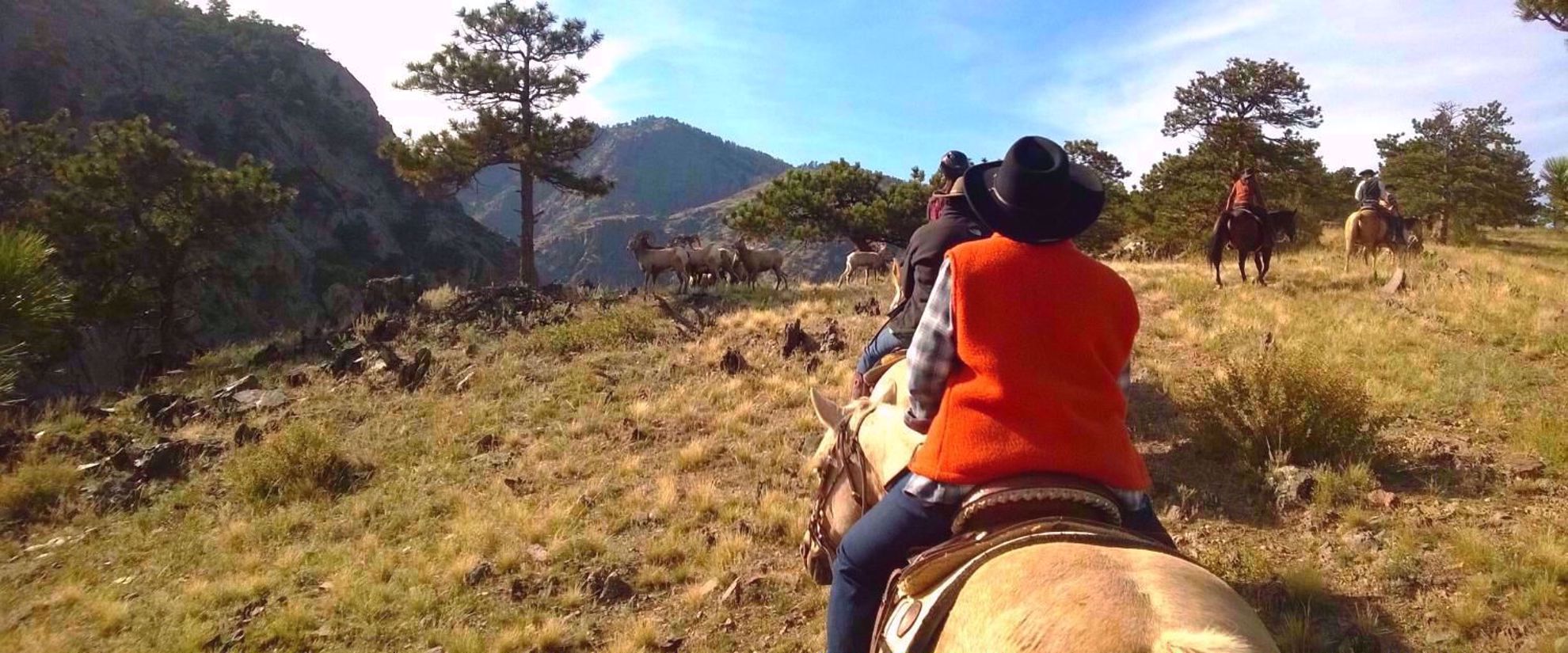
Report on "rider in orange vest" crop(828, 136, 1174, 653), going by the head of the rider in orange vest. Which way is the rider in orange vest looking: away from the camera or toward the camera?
away from the camera

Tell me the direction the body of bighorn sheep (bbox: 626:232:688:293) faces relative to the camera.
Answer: to the viewer's left

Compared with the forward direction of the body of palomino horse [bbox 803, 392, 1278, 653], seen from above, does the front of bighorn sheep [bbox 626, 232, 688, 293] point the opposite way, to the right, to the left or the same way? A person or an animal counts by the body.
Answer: to the left

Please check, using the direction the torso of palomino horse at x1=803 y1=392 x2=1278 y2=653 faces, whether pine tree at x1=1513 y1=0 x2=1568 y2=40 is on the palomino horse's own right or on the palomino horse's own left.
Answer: on the palomino horse's own right

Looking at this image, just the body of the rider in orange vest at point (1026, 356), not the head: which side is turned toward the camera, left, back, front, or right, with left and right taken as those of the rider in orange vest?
back

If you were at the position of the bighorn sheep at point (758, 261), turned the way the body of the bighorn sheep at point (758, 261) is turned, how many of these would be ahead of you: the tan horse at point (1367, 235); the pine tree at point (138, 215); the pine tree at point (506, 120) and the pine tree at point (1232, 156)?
2
